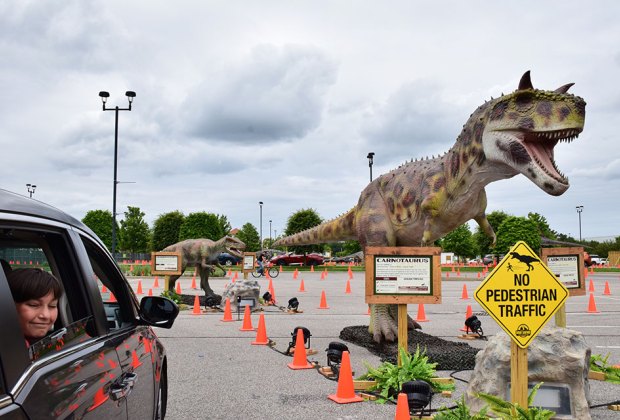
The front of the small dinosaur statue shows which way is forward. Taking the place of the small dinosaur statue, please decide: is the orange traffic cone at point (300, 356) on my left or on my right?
on my right

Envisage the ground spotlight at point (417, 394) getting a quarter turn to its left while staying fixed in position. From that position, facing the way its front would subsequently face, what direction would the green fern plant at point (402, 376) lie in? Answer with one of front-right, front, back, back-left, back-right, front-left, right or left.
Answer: right

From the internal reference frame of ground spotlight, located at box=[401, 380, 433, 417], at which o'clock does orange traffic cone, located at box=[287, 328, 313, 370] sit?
The orange traffic cone is roughly at 11 o'clock from the ground spotlight.

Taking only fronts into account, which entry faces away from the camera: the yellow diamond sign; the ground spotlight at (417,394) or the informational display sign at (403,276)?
the ground spotlight

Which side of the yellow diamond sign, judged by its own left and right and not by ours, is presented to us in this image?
front

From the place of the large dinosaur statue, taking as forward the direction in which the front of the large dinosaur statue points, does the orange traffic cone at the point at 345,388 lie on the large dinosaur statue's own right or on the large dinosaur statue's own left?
on the large dinosaur statue's own right

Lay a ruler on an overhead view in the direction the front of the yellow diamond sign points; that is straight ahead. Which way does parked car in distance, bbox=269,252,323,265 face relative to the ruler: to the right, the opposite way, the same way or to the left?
to the right

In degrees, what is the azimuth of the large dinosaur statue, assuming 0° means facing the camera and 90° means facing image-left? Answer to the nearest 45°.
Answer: approximately 315°

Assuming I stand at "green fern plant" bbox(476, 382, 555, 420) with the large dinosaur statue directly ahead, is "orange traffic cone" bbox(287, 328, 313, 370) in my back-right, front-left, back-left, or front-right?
front-left

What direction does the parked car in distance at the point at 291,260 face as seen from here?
to the viewer's left

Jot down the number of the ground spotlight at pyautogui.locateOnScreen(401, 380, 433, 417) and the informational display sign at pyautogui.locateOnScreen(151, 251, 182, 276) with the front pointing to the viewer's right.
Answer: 0

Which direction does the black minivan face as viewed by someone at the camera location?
facing away from the viewer and to the right of the viewer

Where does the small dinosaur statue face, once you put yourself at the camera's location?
facing to the right of the viewer

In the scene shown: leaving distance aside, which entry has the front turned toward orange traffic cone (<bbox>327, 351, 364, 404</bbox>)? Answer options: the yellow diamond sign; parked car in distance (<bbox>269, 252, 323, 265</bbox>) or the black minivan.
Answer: the black minivan

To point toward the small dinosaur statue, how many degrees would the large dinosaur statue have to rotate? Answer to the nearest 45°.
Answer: approximately 180°

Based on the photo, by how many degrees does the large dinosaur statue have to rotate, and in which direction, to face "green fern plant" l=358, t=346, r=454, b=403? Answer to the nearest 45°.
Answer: approximately 45° to its right

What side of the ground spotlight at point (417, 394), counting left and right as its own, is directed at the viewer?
back
